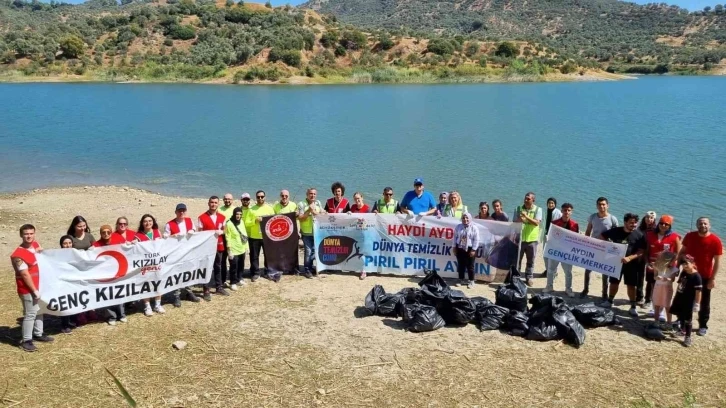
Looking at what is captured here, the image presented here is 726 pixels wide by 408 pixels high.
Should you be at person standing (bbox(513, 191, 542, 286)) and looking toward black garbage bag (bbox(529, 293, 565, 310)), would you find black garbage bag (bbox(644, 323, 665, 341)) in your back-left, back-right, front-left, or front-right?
front-left

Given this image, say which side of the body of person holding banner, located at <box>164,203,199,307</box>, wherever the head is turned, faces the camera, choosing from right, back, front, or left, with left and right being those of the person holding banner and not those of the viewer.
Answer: front

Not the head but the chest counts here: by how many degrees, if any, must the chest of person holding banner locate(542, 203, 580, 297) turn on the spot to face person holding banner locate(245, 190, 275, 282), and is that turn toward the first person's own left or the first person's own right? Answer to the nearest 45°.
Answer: approximately 90° to the first person's own right

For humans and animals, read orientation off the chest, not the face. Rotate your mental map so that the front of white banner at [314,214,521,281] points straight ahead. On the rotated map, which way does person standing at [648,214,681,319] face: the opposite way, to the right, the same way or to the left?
the same way

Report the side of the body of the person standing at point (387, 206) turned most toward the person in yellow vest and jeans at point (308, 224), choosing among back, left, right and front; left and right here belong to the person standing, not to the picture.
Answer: right

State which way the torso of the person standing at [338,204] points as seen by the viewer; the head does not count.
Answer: toward the camera

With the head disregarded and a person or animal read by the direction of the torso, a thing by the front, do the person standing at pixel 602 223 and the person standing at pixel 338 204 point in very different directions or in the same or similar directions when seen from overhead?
same or similar directions

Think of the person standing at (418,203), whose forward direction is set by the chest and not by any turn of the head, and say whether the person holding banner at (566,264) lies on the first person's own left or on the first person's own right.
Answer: on the first person's own left

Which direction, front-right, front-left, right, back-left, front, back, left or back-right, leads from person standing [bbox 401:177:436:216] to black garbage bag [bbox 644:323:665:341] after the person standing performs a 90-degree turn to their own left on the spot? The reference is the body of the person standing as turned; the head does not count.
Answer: front-right

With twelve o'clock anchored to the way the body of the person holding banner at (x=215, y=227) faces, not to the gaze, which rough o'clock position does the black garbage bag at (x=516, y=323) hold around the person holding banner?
The black garbage bag is roughly at 10 o'clock from the person holding banner.

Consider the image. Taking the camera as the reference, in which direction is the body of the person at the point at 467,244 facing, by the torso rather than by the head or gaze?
toward the camera

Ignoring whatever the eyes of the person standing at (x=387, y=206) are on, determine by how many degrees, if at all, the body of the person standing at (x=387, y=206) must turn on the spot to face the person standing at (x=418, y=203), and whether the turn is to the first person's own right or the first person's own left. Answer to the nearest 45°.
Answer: approximately 90° to the first person's own left

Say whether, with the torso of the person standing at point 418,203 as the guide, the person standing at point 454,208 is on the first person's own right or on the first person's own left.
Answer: on the first person's own left

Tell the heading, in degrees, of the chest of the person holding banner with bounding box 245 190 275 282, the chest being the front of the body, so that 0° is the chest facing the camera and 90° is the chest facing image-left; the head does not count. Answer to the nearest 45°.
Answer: approximately 0°

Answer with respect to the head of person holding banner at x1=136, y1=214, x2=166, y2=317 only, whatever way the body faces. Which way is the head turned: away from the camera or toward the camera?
toward the camera

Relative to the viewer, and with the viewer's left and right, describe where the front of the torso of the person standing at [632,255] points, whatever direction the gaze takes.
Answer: facing the viewer and to the left of the viewer

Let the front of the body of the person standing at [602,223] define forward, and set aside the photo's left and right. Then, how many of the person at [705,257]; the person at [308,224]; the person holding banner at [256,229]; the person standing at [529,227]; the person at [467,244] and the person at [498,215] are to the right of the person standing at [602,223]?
5
